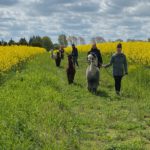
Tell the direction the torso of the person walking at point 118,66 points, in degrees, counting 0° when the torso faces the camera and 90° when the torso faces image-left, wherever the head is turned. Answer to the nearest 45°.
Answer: approximately 0°
